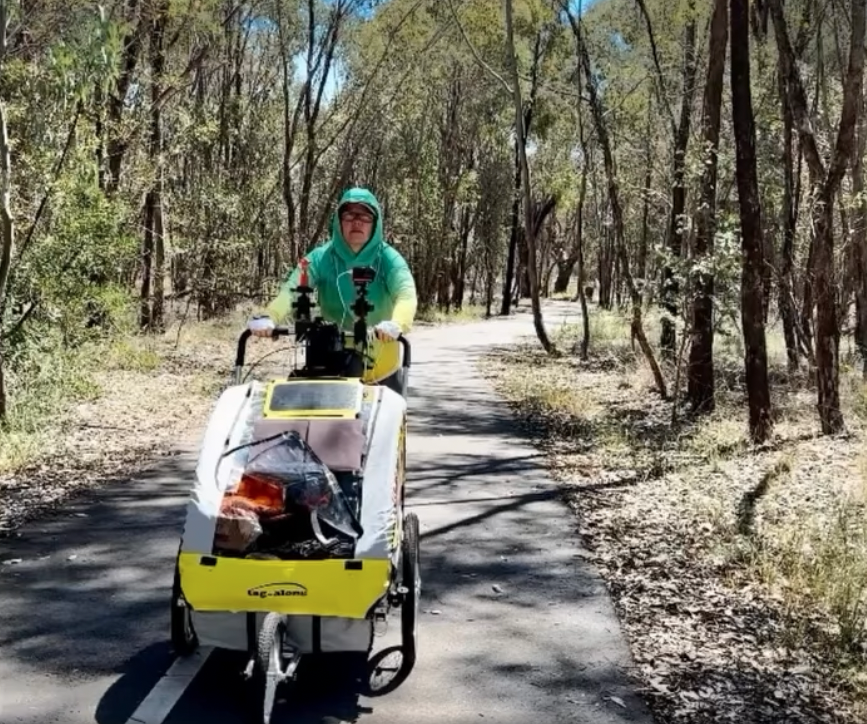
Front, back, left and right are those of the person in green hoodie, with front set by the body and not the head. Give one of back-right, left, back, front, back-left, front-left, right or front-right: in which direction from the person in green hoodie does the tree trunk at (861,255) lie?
back-left

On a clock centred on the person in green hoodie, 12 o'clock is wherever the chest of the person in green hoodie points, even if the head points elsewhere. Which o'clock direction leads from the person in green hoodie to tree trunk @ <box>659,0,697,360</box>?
The tree trunk is roughly at 7 o'clock from the person in green hoodie.

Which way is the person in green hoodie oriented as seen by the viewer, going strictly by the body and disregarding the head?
toward the camera

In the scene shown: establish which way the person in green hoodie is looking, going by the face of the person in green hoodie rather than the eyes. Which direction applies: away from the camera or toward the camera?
toward the camera

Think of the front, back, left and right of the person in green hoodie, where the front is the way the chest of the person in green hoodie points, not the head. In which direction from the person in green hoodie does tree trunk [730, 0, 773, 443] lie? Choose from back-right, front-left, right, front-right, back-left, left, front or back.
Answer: back-left

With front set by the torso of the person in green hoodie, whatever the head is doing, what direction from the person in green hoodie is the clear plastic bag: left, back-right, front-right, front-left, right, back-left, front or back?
front

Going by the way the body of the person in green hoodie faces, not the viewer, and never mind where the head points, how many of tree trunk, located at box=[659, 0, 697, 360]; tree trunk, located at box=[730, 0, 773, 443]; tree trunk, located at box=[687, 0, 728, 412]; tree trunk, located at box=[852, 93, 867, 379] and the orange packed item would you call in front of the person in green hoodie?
1

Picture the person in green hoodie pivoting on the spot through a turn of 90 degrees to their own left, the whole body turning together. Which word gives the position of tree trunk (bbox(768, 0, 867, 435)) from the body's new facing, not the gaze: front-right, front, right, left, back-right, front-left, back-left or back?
front-left

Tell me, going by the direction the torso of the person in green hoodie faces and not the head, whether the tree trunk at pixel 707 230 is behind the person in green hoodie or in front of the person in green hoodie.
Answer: behind

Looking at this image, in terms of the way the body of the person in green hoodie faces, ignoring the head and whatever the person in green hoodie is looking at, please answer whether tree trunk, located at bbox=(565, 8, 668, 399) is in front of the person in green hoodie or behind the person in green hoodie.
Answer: behind

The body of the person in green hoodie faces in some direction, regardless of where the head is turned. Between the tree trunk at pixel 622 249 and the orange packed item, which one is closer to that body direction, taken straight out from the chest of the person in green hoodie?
the orange packed item

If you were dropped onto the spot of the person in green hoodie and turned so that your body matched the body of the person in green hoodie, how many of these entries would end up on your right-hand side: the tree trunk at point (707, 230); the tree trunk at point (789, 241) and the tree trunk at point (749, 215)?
0
